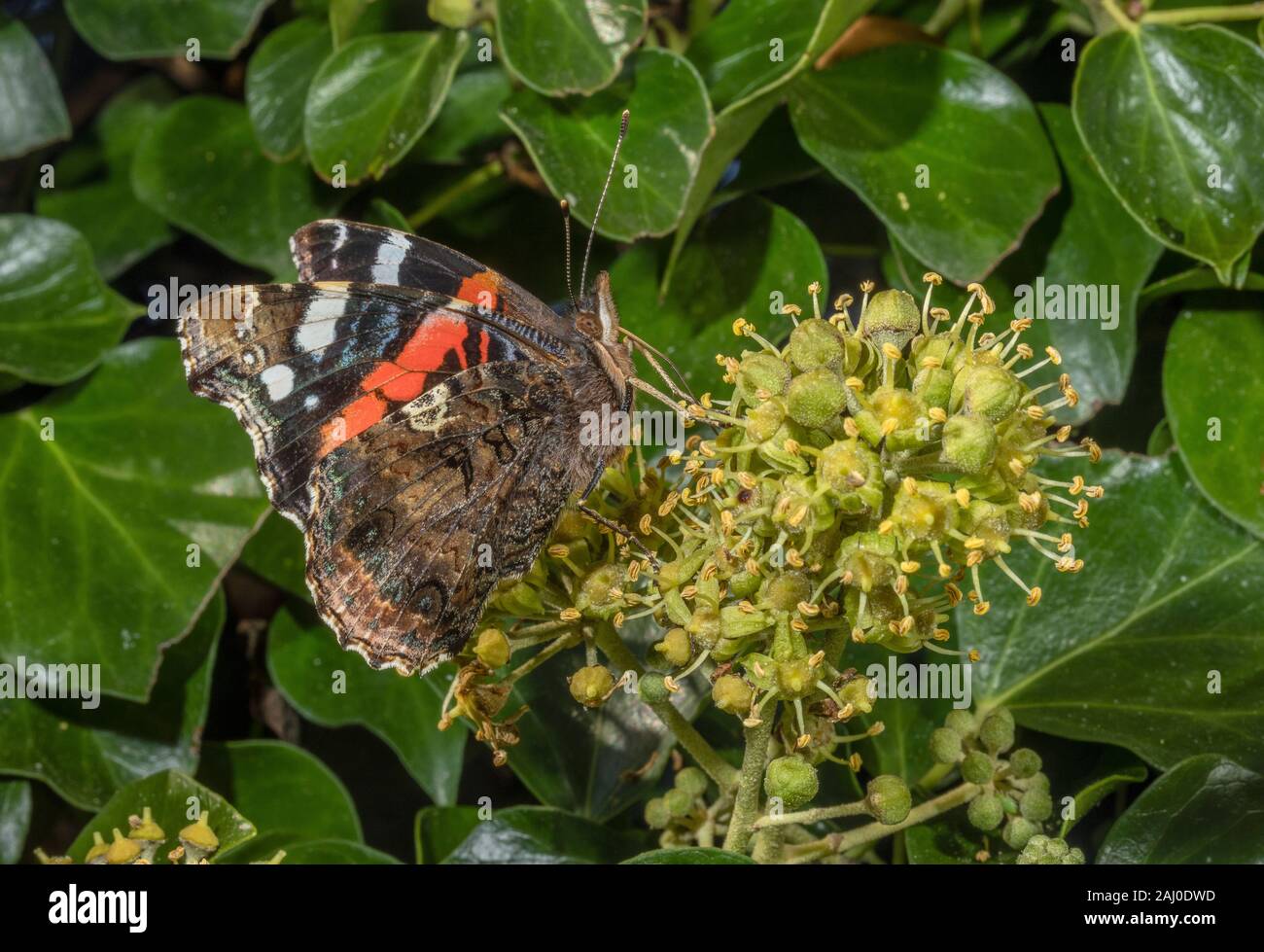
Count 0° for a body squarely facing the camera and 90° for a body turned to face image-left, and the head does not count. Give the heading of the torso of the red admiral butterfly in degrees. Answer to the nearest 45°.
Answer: approximately 270°

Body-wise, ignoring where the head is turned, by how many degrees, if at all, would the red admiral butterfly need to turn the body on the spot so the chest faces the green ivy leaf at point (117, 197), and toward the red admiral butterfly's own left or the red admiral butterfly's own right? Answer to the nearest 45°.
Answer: approximately 135° to the red admiral butterfly's own left
